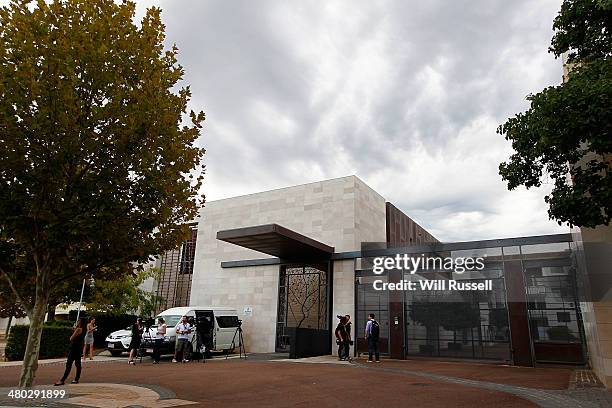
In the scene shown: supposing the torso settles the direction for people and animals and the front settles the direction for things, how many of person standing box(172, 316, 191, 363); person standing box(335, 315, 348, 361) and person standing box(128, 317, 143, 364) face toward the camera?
1

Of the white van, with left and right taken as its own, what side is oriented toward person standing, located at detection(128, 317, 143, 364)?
front

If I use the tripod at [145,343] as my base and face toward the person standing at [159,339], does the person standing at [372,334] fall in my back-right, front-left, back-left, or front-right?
front-left

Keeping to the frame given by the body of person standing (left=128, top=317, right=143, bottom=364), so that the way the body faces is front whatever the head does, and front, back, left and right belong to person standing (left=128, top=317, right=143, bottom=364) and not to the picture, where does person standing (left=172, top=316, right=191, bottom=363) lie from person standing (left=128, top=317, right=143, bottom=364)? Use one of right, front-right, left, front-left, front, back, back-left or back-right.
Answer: front

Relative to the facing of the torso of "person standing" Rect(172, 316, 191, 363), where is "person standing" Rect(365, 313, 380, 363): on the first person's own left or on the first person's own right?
on the first person's own left

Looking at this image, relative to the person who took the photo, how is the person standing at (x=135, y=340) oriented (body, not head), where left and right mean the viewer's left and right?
facing to the right of the viewer

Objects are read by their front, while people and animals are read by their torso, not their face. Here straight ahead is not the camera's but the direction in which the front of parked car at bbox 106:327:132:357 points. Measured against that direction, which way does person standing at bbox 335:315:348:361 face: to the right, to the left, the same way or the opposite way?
to the left

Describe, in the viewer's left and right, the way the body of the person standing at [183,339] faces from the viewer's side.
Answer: facing the viewer

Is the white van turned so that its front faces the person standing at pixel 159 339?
yes

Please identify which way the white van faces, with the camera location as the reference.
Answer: facing the viewer and to the left of the viewer

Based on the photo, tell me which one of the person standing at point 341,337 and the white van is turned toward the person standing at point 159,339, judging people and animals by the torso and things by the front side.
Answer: the white van

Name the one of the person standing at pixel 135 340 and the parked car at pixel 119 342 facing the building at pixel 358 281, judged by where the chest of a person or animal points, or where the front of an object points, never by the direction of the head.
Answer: the person standing

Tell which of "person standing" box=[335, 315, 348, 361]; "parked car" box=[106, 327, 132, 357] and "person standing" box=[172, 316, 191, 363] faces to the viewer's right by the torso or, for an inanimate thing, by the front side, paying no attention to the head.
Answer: "person standing" box=[335, 315, 348, 361]

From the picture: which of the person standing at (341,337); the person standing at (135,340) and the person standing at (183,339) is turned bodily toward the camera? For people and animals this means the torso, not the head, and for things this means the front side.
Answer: the person standing at (183,339)
